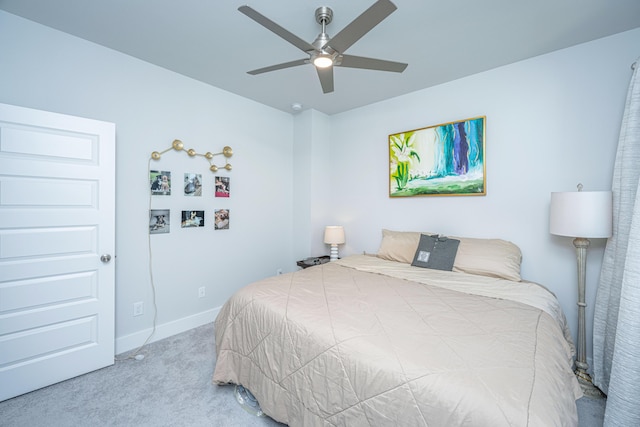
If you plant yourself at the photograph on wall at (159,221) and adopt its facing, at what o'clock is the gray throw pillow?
The gray throw pillow is roughly at 10 o'clock from the photograph on wall.

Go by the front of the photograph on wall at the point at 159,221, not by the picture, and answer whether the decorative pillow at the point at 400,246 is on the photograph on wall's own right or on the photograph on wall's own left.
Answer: on the photograph on wall's own left

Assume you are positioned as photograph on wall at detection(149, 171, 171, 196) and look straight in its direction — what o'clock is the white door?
The white door is roughly at 2 o'clock from the photograph on wall.

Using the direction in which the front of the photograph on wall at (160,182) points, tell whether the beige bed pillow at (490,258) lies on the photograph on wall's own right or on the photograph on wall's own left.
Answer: on the photograph on wall's own left

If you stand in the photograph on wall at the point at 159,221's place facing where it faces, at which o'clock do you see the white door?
The white door is roughly at 2 o'clock from the photograph on wall.

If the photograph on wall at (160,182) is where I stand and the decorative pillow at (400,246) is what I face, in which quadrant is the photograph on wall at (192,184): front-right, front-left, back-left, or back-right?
front-left

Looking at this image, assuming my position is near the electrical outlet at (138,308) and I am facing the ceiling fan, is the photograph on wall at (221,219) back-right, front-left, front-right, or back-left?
front-left

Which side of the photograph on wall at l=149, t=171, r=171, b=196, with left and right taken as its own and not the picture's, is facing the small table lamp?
left

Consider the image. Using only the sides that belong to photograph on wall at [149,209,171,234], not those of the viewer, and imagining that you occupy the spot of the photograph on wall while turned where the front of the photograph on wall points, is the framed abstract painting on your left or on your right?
on your left
